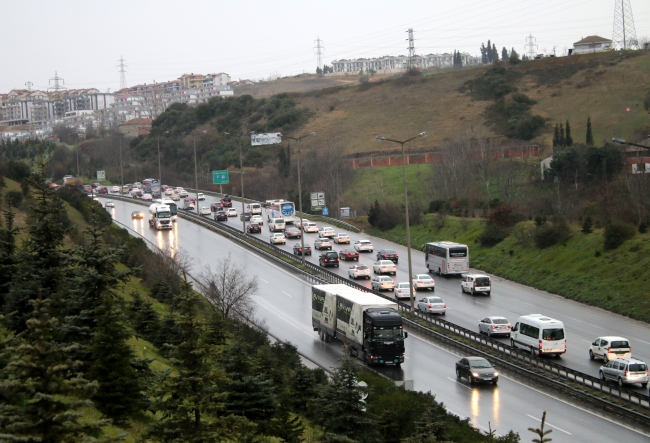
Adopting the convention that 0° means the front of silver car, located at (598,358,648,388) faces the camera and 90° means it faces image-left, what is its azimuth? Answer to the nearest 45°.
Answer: approximately 135°

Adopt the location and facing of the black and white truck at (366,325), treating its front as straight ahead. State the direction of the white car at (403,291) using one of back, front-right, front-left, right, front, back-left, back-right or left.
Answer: back-left

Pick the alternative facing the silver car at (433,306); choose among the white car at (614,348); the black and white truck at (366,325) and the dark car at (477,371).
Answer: the white car at (614,348)

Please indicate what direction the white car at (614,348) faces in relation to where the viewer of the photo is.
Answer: facing away from the viewer and to the left of the viewer

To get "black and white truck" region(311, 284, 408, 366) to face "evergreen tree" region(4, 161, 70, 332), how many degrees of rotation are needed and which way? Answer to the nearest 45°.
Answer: approximately 90° to its right

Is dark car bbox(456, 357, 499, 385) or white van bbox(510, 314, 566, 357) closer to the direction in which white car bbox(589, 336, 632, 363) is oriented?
the white van

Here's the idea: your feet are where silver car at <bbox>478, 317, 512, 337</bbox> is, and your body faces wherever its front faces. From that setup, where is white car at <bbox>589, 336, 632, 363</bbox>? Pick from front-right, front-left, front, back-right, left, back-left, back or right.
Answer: back

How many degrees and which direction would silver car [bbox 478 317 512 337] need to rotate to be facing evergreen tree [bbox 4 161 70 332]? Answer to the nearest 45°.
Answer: approximately 90° to its left

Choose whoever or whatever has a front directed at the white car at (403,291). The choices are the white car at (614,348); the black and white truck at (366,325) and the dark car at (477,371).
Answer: the white car at (614,348)

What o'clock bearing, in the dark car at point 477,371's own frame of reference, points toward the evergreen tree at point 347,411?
The evergreen tree is roughly at 2 o'clock from the dark car.

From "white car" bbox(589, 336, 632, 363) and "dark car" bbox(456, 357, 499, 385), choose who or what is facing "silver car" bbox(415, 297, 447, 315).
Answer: "white car" bbox(589, 336, 632, 363)
